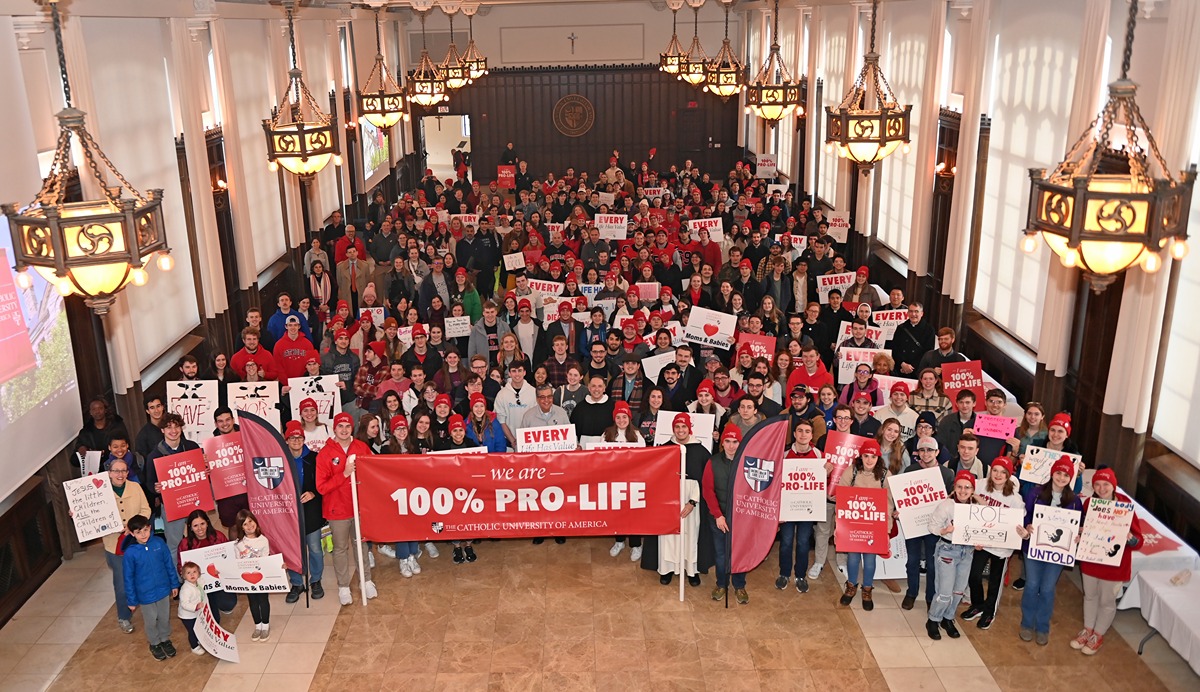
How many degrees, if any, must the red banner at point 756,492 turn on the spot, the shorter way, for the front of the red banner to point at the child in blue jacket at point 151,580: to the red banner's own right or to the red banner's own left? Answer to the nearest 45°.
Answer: approximately 90° to the red banner's own right

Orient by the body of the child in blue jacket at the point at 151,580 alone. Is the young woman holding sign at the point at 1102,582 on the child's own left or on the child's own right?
on the child's own left

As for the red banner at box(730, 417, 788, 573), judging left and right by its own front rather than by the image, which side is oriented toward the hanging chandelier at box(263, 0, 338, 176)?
right

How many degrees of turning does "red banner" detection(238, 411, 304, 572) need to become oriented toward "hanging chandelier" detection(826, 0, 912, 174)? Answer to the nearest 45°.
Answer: approximately 90° to its left

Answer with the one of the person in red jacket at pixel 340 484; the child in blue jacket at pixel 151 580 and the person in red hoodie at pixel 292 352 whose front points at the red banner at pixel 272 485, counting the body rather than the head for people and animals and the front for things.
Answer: the person in red hoodie at pixel 292 352

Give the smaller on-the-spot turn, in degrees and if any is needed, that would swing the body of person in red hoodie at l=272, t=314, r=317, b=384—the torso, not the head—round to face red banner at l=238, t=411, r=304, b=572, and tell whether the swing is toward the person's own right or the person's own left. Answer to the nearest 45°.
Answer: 0° — they already face it
